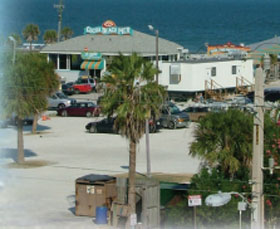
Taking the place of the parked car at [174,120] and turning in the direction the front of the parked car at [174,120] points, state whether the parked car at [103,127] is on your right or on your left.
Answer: on your right

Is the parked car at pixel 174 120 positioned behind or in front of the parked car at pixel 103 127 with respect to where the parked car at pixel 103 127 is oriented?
behind

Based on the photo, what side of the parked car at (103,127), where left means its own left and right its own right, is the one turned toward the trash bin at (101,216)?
left

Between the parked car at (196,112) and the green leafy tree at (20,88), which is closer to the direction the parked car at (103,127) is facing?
the green leafy tree

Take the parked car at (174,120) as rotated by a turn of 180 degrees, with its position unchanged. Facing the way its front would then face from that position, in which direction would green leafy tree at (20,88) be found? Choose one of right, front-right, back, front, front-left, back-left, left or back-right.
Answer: left

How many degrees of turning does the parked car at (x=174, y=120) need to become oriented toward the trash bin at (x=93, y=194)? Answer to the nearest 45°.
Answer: approximately 45° to its right

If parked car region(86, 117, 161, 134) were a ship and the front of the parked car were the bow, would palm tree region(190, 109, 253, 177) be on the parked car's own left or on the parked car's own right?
on the parked car's own left

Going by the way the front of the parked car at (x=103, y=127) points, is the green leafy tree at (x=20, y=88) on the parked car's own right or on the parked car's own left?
on the parked car's own left

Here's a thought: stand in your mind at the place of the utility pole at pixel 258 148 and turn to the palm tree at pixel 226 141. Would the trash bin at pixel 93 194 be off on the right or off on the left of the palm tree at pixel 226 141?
left

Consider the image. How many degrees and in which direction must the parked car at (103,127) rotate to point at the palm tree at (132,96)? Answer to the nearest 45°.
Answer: approximately 90° to its left

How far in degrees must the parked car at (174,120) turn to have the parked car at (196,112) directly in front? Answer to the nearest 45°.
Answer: approximately 90° to its left

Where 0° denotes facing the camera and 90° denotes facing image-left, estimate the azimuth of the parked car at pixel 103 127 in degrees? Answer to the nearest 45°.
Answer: approximately 90°
